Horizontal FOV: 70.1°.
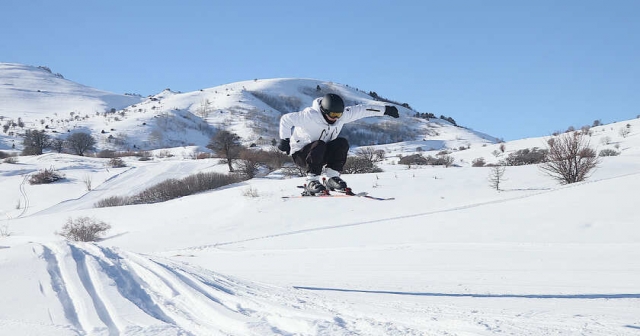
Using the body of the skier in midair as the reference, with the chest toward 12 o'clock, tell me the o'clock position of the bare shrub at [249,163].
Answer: The bare shrub is roughly at 7 o'clock from the skier in midair.

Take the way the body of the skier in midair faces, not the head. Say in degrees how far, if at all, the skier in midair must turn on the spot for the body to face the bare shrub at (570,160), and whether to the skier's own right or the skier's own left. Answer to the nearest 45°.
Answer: approximately 90° to the skier's own left

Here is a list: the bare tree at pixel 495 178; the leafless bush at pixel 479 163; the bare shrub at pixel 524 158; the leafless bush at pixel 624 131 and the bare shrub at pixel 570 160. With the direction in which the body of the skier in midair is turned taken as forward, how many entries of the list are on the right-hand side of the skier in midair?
0

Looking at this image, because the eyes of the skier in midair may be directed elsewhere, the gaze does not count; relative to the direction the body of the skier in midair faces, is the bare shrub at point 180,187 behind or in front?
behind

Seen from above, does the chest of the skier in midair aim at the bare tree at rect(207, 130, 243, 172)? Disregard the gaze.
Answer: no

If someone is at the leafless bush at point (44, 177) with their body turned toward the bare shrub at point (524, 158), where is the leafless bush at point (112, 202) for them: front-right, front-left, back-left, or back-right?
front-right

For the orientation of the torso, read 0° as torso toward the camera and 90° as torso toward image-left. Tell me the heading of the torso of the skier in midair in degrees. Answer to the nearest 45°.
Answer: approximately 315°

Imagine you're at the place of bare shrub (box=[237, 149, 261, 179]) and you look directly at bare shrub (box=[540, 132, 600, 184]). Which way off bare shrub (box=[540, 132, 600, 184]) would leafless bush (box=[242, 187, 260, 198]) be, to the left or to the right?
right

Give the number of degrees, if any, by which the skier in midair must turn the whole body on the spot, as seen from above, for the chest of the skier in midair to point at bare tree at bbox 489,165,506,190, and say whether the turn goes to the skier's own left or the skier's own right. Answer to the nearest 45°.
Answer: approximately 90° to the skier's own left

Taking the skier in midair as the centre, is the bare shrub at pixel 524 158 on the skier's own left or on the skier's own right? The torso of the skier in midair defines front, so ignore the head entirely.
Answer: on the skier's own left

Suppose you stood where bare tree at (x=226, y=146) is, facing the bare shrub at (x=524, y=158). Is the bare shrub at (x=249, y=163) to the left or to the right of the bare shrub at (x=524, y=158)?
right

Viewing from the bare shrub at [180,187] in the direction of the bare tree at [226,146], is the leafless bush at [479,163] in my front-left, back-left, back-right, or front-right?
front-right
